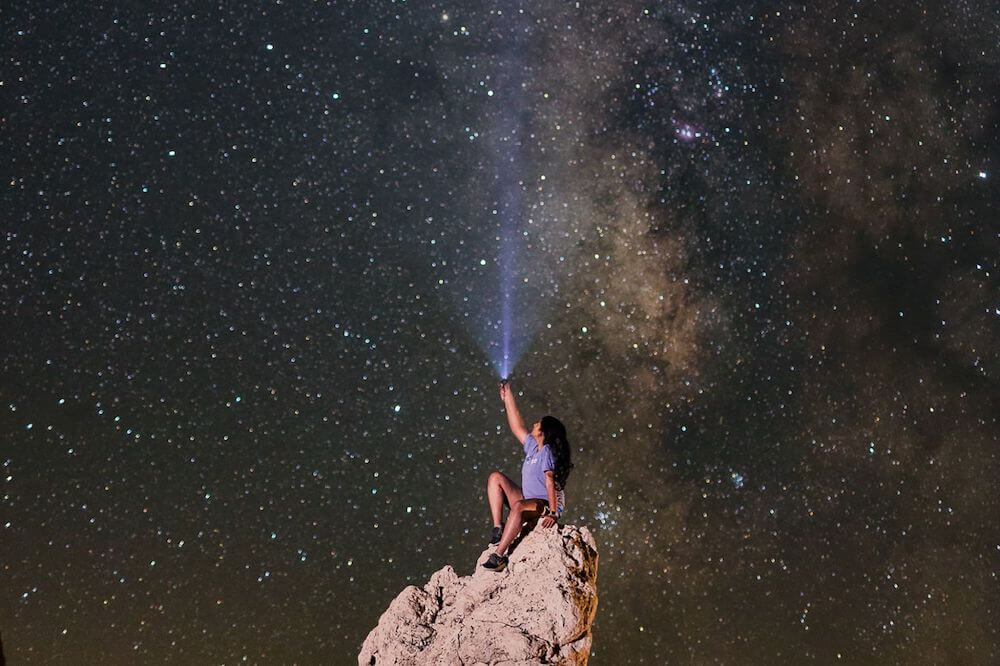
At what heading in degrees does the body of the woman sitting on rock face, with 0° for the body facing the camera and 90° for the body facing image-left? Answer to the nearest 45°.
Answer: approximately 45°

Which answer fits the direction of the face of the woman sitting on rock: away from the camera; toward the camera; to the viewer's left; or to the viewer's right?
to the viewer's left
